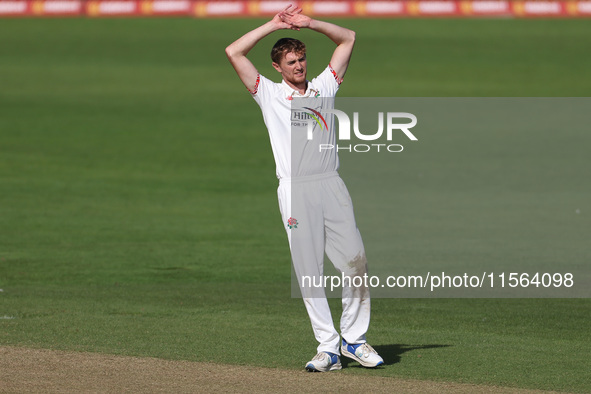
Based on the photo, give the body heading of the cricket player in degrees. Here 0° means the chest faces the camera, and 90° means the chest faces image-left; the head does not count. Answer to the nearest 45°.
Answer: approximately 315°
